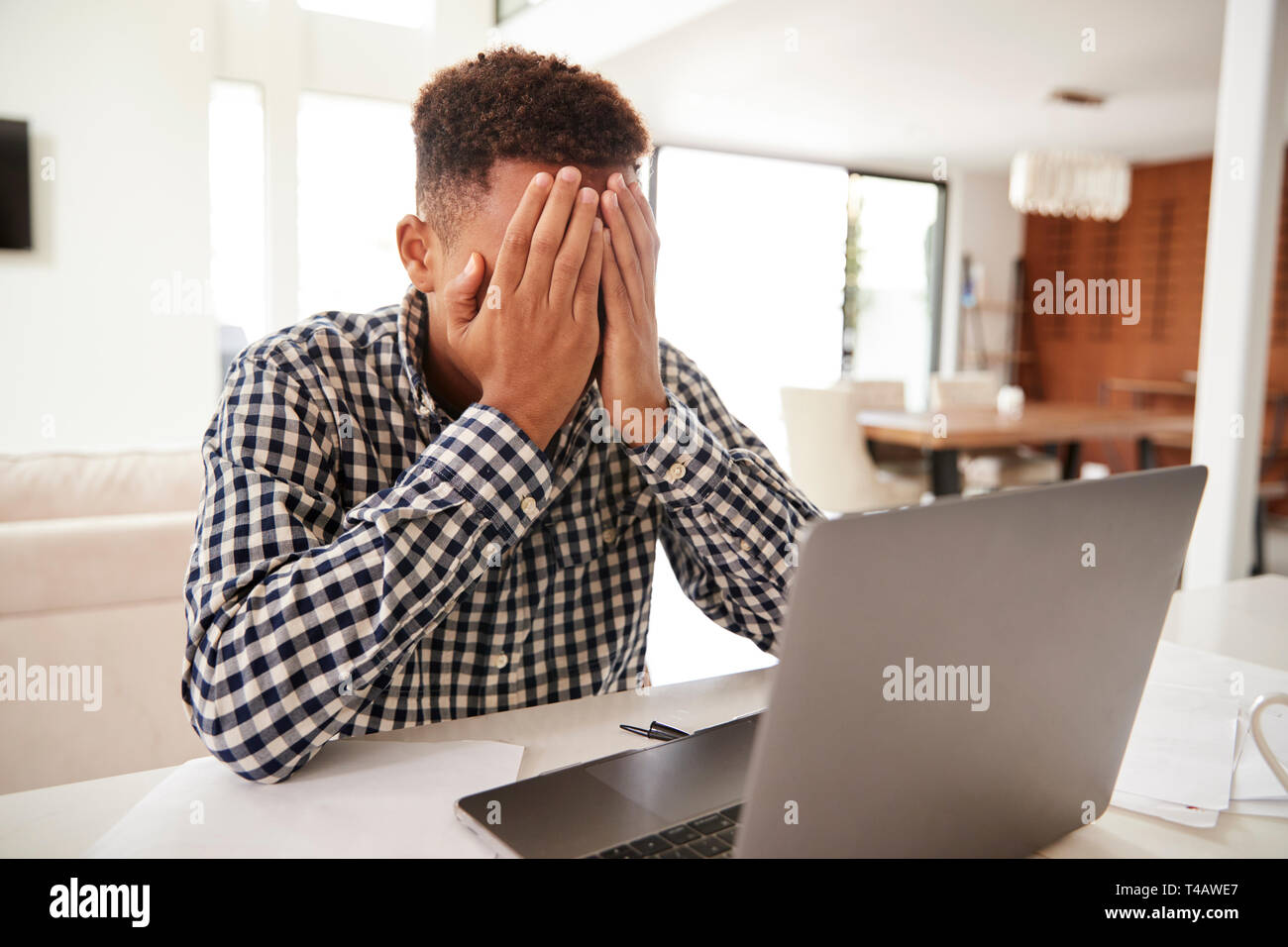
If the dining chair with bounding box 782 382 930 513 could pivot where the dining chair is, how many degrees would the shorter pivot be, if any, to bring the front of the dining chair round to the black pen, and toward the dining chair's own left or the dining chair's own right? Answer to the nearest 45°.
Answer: approximately 135° to the dining chair's own right

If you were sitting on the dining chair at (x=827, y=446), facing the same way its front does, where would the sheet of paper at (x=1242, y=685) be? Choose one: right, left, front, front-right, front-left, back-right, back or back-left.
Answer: back-right

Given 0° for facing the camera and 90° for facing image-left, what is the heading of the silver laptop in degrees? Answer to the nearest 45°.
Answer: approximately 135°

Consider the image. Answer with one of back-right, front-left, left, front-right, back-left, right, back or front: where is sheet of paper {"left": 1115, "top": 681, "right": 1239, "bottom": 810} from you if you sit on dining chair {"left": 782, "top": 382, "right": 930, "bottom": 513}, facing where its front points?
back-right

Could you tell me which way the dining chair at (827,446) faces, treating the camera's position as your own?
facing away from the viewer and to the right of the viewer

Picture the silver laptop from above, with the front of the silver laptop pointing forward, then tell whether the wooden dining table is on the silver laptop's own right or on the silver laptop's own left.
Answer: on the silver laptop's own right

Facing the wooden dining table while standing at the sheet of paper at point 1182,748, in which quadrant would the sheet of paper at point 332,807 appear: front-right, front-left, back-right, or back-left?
back-left
